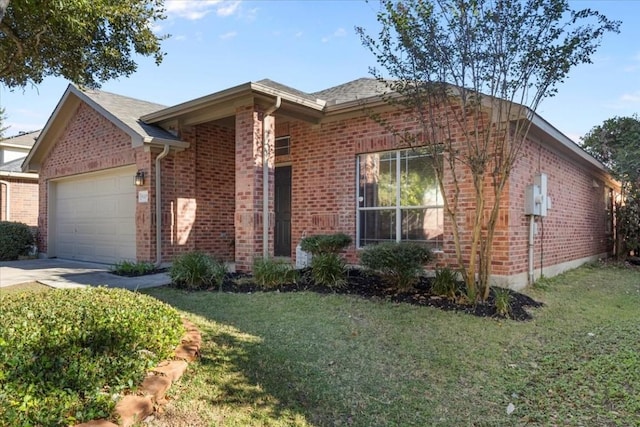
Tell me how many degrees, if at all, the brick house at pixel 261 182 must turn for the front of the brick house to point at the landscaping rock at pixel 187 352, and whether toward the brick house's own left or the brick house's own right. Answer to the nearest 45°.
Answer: approximately 45° to the brick house's own left

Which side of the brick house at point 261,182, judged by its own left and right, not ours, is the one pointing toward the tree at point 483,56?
left

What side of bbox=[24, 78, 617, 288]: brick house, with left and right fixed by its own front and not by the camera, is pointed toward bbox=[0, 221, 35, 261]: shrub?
right

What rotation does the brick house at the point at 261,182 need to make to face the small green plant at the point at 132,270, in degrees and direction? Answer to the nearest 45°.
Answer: approximately 45° to its right

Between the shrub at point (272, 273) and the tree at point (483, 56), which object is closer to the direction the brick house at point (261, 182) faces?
the shrub

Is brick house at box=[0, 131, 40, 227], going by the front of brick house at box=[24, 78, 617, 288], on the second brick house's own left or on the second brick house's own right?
on the second brick house's own right

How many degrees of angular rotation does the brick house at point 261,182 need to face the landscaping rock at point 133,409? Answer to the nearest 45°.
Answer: approximately 45° to its left

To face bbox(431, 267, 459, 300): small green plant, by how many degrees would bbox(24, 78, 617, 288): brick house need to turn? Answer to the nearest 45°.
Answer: approximately 90° to its left

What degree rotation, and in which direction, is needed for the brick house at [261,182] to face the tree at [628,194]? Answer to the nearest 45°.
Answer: approximately 135° to its left

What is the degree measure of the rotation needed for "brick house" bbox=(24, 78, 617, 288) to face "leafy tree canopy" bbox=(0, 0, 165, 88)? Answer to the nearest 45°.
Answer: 0° — it already faces it

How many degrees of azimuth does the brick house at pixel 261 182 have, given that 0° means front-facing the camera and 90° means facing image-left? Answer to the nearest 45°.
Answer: approximately 45°

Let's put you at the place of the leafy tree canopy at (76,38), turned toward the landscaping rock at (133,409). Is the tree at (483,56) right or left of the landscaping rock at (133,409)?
left

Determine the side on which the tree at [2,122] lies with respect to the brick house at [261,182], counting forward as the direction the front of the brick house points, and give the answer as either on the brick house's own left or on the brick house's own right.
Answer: on the brick house's own right
